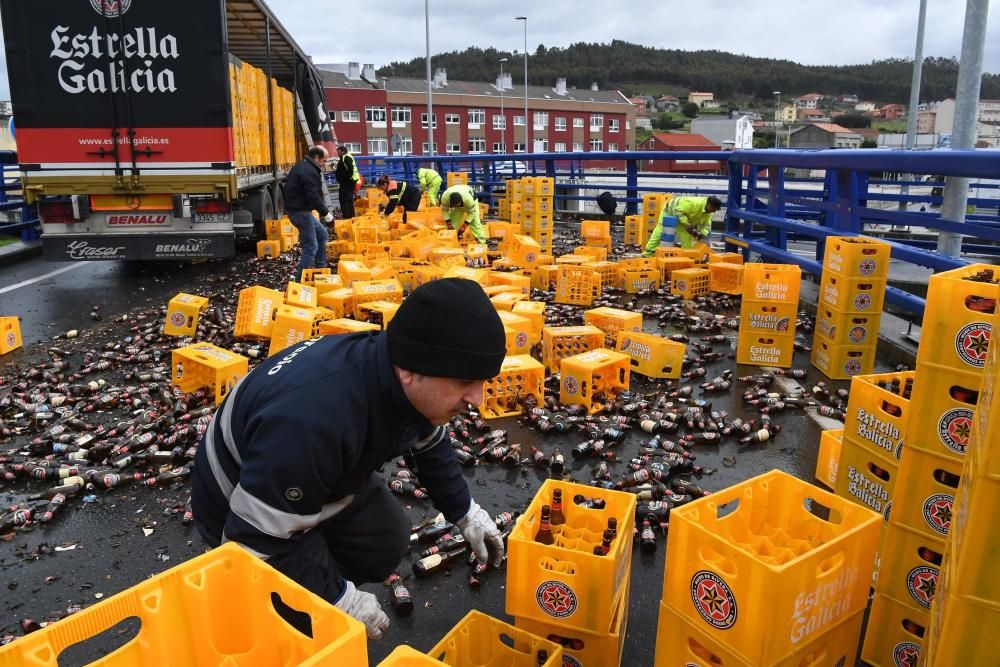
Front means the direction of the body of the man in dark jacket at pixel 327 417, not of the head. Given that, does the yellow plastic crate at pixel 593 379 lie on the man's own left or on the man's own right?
on the man's own left

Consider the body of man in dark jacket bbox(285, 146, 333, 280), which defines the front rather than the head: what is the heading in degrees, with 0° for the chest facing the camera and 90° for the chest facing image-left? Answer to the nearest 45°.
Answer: approximately 270°

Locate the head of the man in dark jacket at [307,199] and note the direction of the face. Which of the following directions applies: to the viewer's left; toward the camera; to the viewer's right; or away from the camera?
to the viewer's right

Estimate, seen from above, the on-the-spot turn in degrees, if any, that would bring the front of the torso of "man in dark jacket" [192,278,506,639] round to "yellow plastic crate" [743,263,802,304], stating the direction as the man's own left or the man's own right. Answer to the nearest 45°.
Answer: approximately 45° to the man's own left

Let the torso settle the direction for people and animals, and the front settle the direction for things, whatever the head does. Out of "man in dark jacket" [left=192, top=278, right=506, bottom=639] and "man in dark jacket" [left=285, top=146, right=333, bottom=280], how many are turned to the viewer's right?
2

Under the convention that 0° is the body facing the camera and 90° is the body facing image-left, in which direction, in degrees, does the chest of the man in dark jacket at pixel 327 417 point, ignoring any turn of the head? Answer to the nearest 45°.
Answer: approximately 270°

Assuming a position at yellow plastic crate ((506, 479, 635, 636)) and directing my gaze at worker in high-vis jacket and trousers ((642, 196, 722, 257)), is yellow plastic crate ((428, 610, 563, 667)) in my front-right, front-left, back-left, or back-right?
back-left

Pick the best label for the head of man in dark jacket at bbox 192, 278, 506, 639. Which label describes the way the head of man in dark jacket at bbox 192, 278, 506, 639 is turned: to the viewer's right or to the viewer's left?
to the viewer's right

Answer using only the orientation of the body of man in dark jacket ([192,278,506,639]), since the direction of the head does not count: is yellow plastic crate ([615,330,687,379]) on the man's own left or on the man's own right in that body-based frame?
on the man's own left

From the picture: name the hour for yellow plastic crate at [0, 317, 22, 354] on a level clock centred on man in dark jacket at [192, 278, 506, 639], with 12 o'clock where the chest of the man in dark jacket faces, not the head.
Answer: The yellow plastic crate is roughly at 8 o'clock from the man in dark jacket.
